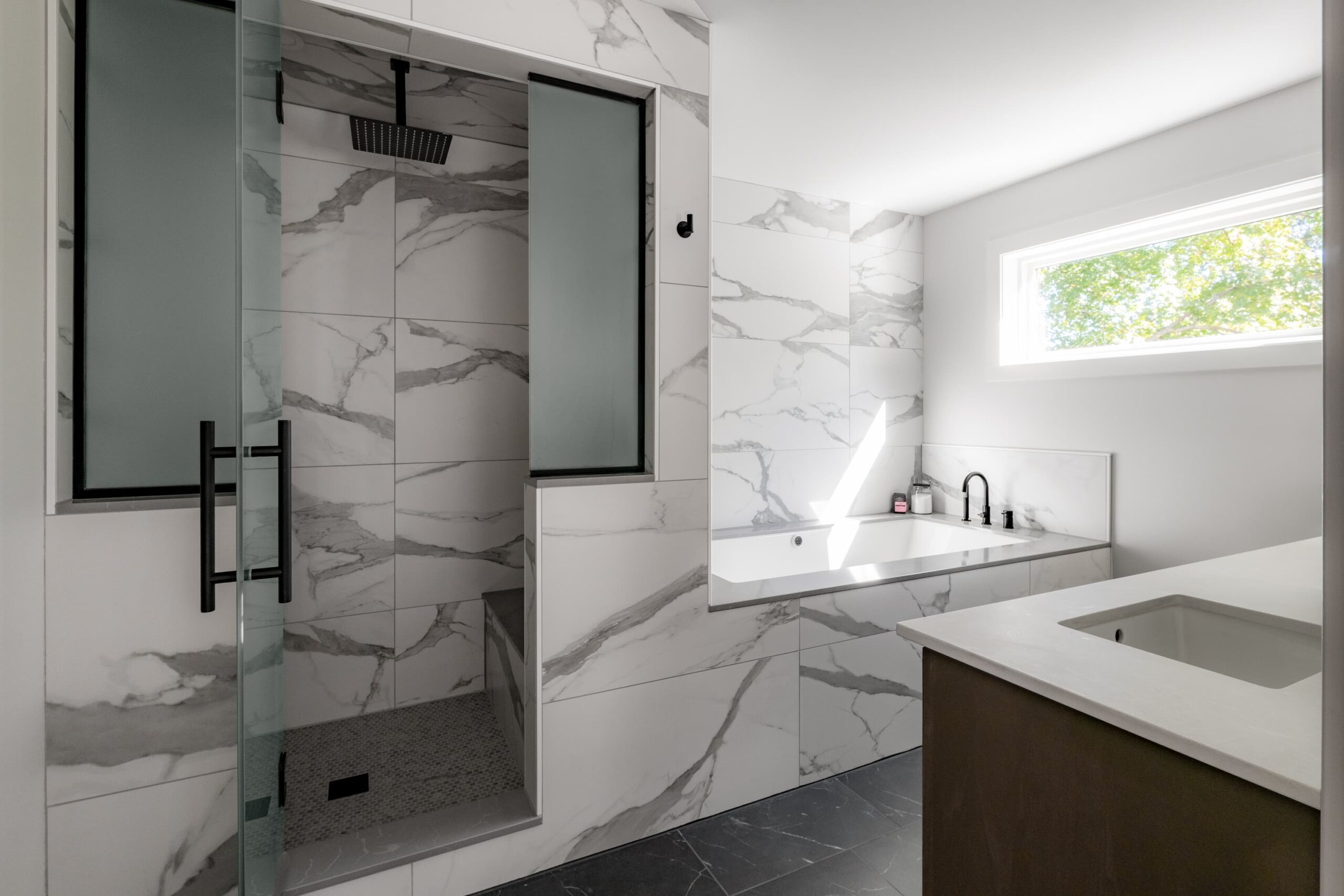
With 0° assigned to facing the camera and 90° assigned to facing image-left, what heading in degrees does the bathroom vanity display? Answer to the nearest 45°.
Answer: approximately 135°

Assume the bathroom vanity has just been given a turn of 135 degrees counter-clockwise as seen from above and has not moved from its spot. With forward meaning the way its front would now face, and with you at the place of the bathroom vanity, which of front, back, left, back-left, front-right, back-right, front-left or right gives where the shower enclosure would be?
right

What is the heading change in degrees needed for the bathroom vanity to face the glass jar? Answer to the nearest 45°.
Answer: approximately 45° to its right

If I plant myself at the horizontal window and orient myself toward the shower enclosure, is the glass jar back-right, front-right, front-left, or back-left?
front-right

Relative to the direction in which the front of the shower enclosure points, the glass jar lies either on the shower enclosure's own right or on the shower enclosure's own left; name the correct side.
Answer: on the shower enclosure's own left

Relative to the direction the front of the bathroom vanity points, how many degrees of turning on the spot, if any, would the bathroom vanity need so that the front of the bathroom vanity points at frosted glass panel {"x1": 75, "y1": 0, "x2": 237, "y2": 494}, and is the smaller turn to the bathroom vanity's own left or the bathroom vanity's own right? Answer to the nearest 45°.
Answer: approximately 45° to the bathroom vanity's own left

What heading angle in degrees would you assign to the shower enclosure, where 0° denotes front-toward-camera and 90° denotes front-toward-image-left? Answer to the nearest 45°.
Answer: approximately 315°
